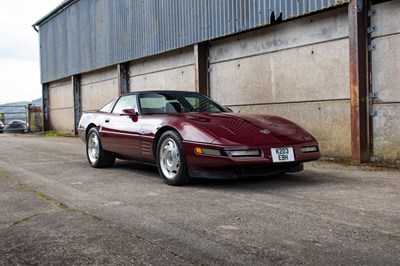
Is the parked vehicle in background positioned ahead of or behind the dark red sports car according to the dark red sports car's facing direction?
behind

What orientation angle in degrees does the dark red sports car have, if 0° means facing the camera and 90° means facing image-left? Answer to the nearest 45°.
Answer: approximately 315°
